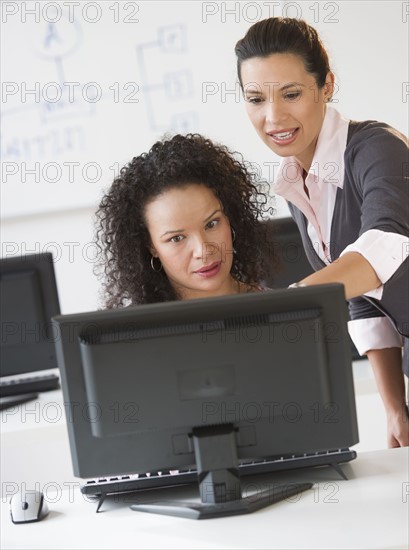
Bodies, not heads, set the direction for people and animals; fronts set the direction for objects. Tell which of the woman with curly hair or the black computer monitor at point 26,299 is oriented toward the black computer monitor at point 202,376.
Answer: the woman with curly hair

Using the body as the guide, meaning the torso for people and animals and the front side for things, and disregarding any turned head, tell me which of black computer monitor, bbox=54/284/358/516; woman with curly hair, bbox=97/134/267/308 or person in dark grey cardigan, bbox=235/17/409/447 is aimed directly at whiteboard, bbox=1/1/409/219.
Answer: the black computer monitor

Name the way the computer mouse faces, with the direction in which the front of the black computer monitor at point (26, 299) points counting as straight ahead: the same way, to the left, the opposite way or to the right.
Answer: the opposite way

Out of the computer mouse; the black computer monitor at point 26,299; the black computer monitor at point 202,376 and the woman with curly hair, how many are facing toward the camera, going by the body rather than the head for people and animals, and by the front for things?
2

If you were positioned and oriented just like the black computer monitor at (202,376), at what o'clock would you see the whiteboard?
The whiteboard is roughly at 12 o'clock from the black computer monitor.

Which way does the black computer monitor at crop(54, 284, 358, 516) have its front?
away from the camera

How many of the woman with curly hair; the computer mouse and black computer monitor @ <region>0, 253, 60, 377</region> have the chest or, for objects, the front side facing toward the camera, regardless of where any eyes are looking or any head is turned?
2

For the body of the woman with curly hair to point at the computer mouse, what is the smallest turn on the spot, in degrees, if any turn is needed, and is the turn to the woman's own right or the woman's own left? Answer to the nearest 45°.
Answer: approximately 45° to the woman's own right

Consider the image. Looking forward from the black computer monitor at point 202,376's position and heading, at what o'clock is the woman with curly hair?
The woman with curly hair is roughly at 12 o'clock from the black computer monitor.

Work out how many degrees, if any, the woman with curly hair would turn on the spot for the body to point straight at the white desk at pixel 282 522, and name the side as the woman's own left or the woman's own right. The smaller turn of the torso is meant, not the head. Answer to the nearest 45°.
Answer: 0° — they already face it
